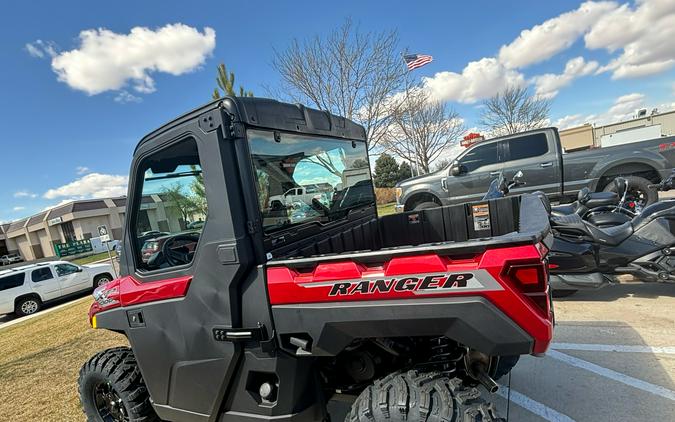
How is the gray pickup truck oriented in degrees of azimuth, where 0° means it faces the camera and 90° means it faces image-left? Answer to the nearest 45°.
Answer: approximately 90°

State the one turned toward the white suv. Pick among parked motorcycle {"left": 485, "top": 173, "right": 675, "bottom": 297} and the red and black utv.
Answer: the red and black utv

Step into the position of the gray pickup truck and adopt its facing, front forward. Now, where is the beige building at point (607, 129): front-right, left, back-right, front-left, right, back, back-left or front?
right

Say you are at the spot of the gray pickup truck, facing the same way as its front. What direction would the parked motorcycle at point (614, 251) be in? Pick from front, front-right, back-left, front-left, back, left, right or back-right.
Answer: left

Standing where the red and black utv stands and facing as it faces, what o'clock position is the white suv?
The white suv is roughly at 12 o'clock from the red and black utv.

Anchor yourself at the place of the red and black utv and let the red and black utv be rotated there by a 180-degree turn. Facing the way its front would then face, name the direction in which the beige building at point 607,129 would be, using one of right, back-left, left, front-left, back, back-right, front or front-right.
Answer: left

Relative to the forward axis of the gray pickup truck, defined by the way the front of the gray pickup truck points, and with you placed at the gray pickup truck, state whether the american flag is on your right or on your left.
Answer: on your right

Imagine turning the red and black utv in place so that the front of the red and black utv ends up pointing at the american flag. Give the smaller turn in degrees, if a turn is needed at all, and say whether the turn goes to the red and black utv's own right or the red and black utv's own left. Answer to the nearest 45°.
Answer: approximately 90° to the red and black utv's own right
